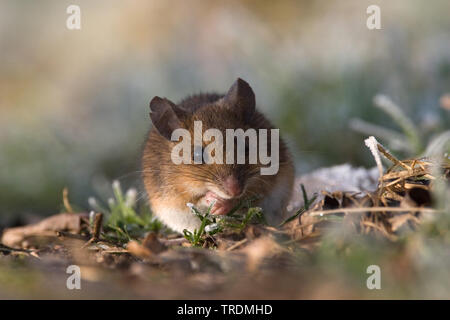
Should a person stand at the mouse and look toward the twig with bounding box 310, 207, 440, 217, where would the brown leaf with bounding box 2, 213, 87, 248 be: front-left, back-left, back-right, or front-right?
back-right

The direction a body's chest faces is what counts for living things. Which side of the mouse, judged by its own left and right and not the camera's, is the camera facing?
front

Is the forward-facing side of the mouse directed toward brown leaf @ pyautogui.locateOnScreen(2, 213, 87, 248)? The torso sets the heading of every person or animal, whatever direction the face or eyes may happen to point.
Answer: no
